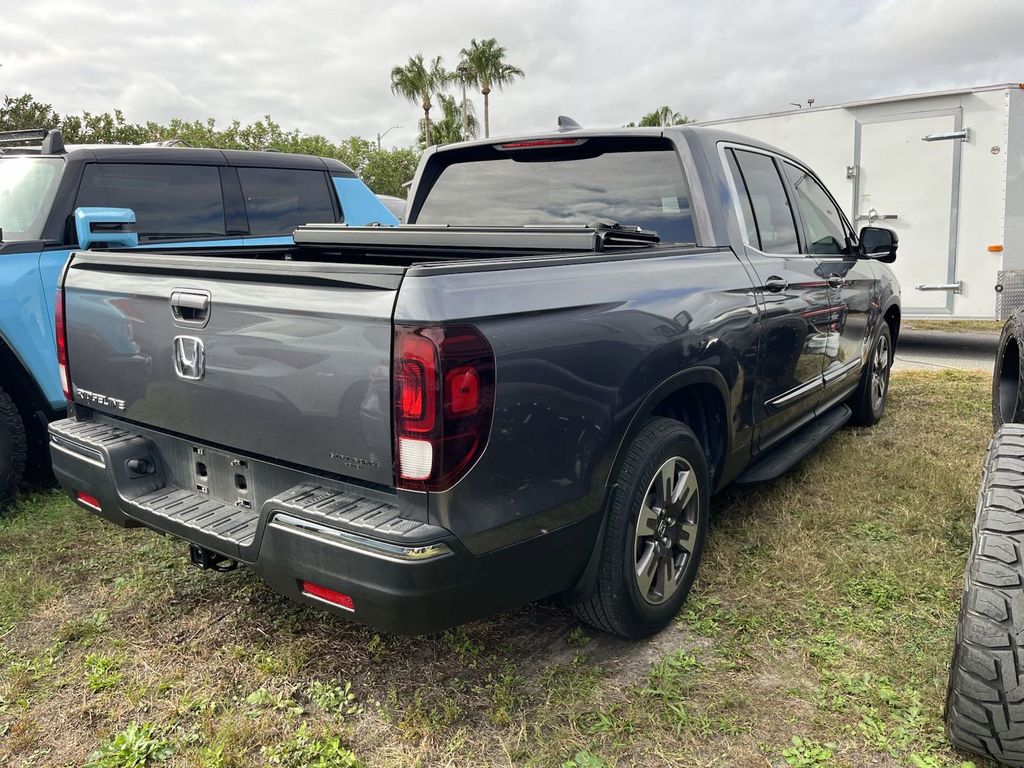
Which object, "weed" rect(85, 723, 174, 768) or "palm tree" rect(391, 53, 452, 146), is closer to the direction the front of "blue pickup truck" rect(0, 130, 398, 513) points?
the weed

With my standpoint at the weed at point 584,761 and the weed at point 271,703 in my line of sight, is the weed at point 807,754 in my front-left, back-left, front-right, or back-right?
back-right

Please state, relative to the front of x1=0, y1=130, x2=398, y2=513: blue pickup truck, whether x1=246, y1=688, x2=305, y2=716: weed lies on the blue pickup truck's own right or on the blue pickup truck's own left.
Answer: on the blue pickup truck's own left

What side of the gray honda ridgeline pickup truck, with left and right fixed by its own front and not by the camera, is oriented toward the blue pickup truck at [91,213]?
left

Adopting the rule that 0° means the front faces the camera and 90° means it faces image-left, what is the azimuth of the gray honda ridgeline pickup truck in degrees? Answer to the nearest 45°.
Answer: approximately 225°

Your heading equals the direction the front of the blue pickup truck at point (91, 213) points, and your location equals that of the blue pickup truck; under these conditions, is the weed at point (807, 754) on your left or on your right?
on your left

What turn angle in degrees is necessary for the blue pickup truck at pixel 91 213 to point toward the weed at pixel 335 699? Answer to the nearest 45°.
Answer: approximately 45° to its left

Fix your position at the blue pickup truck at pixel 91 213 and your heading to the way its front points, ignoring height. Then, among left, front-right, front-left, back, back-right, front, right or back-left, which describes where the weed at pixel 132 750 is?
front-left

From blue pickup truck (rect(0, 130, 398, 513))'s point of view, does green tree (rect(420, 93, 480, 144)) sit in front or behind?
behind

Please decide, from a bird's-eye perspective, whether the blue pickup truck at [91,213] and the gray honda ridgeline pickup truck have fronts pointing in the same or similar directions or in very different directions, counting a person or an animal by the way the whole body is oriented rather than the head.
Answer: very different directions

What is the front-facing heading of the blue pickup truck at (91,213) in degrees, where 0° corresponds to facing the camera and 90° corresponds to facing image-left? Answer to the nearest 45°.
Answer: approximately 45°

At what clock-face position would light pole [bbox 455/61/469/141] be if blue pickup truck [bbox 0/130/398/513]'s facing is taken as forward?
The light pole is roughly at 5 o'clock from the blue pickup truck.
